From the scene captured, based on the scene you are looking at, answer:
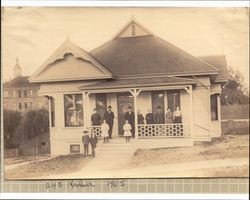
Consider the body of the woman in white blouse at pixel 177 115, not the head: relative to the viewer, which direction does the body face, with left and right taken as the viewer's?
facing the viewer
